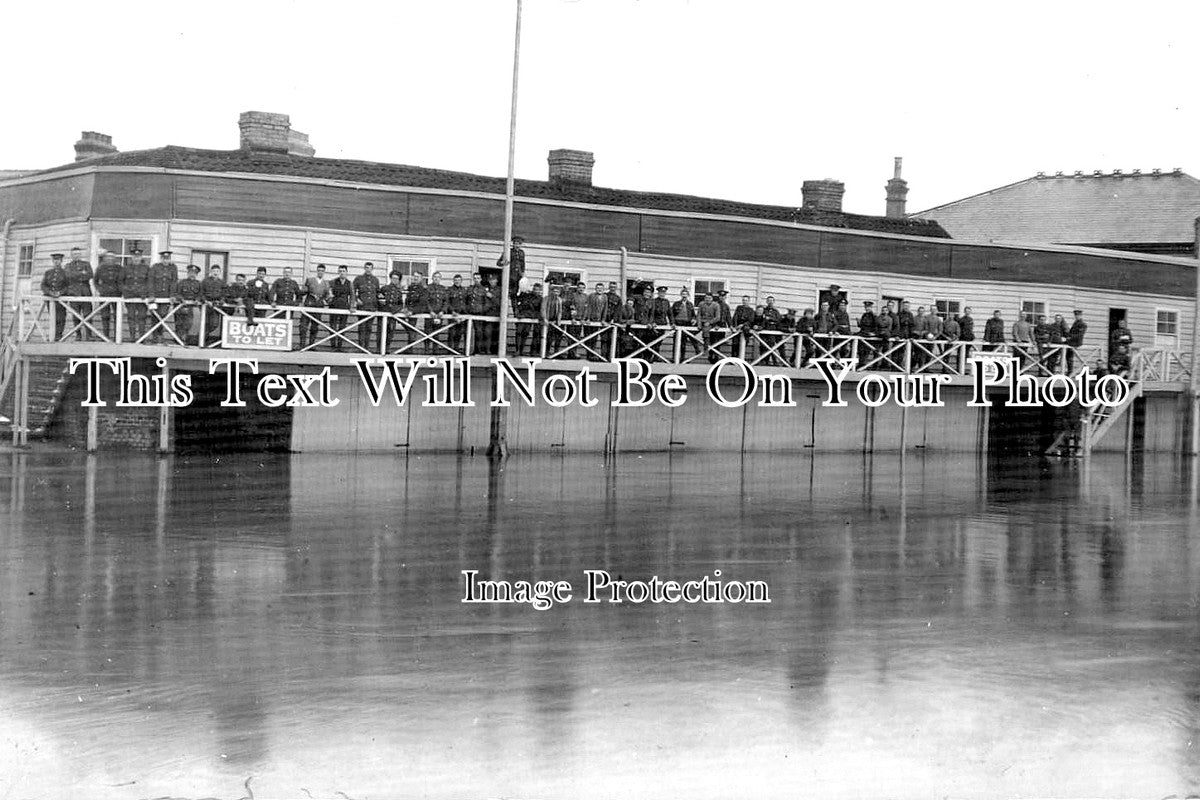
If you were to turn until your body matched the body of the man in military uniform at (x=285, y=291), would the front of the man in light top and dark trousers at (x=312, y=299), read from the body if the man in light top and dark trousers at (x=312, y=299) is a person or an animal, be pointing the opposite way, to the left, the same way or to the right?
the same way

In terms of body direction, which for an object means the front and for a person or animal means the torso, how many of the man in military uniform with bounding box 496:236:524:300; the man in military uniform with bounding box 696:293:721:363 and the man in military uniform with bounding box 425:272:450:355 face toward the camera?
3

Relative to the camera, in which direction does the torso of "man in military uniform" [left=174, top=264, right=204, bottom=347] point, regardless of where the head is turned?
toward the camera

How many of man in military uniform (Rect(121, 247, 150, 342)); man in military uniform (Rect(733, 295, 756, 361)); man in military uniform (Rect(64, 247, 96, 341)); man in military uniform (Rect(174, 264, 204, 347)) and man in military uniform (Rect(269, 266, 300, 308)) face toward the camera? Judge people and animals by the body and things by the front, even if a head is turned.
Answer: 5

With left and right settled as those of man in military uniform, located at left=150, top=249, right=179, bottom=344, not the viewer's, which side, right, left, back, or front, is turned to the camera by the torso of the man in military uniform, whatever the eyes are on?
front

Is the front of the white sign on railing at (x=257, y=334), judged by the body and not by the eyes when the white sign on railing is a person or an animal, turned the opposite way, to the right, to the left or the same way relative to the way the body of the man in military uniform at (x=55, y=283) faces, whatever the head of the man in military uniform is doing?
the same way

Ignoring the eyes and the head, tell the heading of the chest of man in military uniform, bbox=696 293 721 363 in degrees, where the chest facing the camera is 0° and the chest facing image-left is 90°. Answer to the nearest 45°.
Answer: approximately 0°

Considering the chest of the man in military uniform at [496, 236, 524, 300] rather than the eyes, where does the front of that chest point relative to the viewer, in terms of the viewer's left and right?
facing the viewer

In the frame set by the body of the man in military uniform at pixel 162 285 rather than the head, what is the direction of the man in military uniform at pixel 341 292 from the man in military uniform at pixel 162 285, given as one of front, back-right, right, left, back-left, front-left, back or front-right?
left

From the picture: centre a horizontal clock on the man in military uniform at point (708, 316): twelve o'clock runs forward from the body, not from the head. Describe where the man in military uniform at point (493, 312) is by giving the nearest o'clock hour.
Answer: the man in military uniform at point (493, 312) is roughly at 2 o'clock from the man in military uniform at point (708, 316).

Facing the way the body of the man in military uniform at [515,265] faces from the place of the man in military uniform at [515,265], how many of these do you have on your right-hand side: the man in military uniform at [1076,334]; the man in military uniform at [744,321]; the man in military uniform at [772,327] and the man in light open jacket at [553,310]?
0

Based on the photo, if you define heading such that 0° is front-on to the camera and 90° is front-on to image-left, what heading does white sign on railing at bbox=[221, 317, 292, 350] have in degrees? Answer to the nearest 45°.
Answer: approximately 0°

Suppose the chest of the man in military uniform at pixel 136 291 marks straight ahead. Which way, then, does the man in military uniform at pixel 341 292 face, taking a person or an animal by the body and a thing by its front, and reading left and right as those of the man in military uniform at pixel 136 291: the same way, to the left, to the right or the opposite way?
the same way

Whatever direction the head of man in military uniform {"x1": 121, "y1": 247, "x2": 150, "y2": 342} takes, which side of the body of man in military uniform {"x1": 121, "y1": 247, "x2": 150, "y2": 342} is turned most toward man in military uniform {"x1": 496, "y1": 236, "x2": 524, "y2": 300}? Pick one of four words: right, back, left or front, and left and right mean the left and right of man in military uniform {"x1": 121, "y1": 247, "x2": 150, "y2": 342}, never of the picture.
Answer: left

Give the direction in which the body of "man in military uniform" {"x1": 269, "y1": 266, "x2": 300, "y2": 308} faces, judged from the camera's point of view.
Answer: toward the camera

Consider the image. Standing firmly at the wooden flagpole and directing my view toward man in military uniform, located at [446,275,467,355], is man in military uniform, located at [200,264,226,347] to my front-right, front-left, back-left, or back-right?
front-left

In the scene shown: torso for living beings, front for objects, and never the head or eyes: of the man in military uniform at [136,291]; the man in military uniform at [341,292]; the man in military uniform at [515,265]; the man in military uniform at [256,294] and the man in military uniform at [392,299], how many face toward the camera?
5
